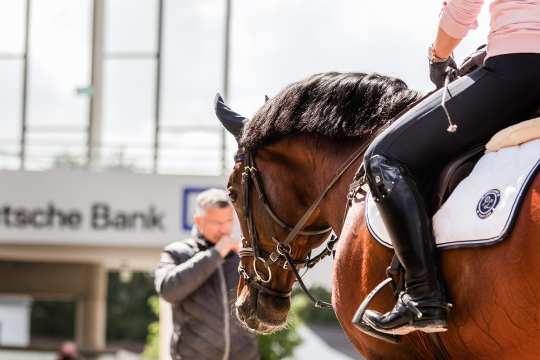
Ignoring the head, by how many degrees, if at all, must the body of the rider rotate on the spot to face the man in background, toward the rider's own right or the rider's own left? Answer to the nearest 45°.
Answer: approximately 45° to the rider's own right

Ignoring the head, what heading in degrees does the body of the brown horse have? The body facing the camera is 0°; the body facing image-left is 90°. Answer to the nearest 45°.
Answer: approximately 90°

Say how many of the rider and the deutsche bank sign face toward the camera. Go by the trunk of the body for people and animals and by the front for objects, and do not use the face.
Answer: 1

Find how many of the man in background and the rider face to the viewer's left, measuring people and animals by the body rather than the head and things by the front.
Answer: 1

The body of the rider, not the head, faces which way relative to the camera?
to the viewer's left

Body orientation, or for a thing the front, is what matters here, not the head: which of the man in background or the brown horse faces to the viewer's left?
the brown horse

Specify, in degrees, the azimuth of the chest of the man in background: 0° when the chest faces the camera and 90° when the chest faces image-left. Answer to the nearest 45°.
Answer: approximately 315°
